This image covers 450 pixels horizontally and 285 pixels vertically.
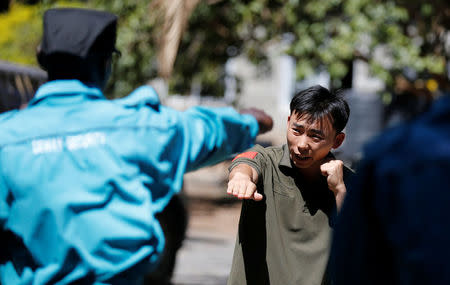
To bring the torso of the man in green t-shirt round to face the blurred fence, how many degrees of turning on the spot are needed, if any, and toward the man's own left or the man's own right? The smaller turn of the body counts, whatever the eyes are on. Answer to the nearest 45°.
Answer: approximately 135° to the man's own right

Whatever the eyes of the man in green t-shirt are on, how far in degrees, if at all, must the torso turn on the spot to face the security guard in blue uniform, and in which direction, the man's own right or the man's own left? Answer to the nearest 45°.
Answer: approximately 45° to the man's own right

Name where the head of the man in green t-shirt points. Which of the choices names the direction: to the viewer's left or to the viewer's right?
to the viewer's left

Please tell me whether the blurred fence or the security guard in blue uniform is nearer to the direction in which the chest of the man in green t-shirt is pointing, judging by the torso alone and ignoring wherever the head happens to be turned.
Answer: the security guard in blue uniform

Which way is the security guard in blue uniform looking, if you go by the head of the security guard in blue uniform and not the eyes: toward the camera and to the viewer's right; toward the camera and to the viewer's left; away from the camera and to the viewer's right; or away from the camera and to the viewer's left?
away from the camera and to the viewer's right

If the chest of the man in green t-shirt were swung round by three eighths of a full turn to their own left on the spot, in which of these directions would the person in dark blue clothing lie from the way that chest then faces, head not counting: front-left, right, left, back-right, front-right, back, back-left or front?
back-right
